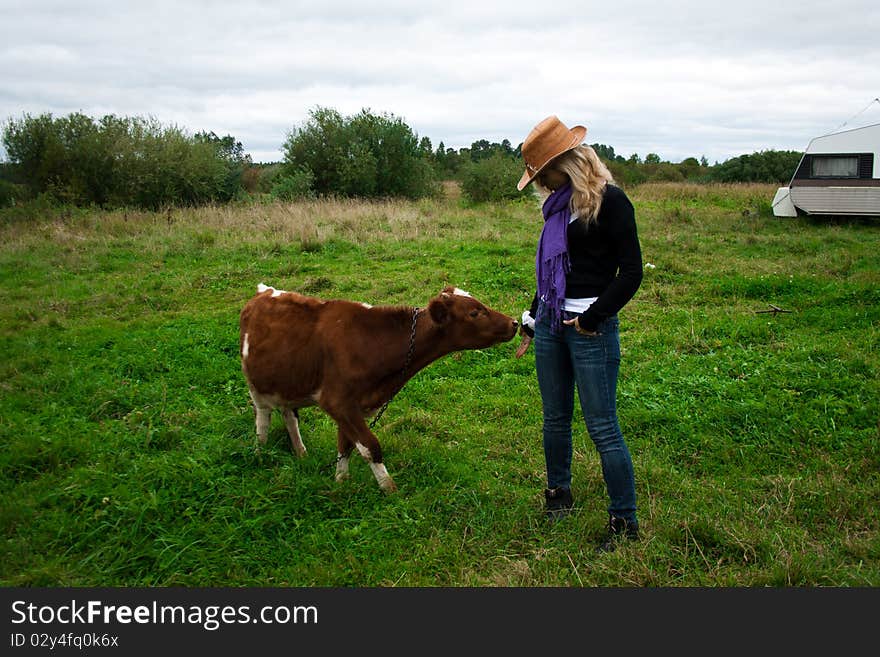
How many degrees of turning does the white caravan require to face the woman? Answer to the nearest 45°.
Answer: approximately 90° to its left

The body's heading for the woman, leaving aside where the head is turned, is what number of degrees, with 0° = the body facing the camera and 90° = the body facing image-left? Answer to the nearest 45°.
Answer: approximately 45°

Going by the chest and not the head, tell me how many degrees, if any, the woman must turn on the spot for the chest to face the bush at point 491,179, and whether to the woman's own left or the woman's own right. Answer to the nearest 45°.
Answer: approximately 135° to the woman's own right

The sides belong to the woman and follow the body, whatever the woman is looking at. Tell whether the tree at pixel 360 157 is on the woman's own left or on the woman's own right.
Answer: on the woman's own right

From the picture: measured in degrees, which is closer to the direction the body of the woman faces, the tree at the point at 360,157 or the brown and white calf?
the brown and white calf

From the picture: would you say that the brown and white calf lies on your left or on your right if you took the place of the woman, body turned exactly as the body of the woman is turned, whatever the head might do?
on your right

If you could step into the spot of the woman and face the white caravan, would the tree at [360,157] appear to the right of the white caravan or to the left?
left

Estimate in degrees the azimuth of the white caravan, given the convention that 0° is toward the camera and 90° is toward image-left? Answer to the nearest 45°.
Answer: approximately 90°
